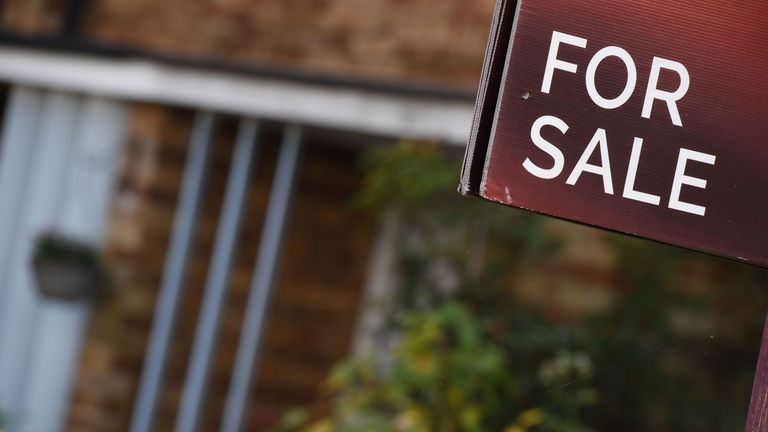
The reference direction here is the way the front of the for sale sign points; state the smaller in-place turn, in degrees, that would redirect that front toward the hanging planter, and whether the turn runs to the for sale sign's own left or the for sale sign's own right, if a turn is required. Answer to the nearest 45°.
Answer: approximately 135° to the for sale sign's own right

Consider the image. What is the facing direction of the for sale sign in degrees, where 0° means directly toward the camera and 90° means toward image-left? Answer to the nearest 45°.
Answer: approximately 0°
